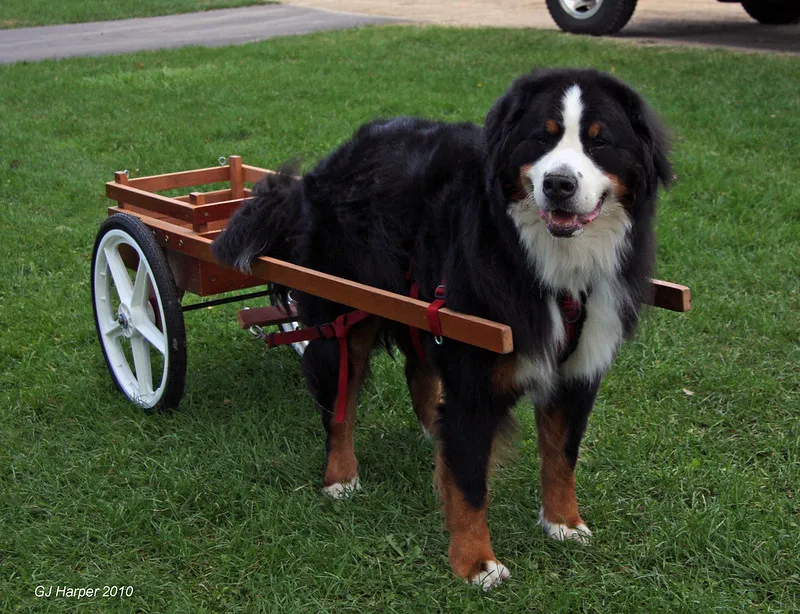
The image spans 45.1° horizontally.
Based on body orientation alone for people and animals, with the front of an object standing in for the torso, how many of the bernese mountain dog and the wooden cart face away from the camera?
0

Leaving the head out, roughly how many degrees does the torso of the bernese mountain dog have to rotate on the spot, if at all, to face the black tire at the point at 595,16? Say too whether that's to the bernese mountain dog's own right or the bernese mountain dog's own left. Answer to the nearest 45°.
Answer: approximately 135° to the bernese mountain dog's own left

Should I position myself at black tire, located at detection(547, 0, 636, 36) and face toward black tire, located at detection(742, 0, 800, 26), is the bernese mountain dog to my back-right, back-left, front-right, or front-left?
back-right

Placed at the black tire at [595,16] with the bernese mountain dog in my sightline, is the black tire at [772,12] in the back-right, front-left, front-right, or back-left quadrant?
back-left

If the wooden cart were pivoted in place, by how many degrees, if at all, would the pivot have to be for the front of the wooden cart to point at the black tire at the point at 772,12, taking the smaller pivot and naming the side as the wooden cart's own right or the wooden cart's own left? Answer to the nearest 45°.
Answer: approximately 90° to the wooden cart's own left

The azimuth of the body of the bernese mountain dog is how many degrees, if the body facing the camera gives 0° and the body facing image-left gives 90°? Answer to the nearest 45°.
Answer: approximately 315°

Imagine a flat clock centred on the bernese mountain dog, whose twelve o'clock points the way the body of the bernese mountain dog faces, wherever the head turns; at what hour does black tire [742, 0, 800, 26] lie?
The black tire is roughly at 8 o'clock from the bernese mountain dog.

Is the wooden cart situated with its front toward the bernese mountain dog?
yes

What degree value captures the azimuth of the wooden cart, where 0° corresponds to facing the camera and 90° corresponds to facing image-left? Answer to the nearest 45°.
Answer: approximately 315°
